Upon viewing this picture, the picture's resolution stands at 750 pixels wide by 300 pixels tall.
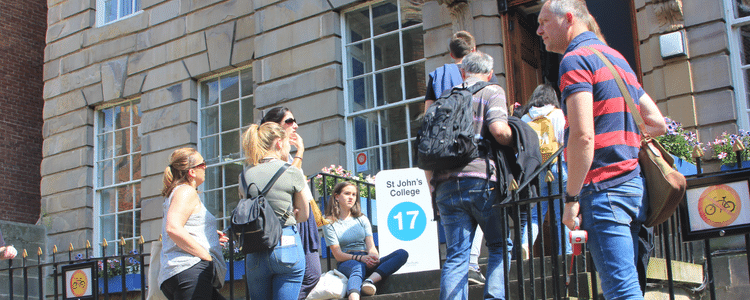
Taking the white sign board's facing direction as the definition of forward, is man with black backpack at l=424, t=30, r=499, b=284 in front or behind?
in front

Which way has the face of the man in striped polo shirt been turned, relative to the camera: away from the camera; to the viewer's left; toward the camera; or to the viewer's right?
to the viewer's left

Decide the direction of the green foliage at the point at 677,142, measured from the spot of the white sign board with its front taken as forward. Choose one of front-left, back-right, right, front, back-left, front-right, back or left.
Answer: left

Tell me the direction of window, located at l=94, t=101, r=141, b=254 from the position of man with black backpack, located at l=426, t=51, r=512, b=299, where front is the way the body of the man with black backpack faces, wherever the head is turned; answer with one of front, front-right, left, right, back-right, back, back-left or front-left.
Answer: left

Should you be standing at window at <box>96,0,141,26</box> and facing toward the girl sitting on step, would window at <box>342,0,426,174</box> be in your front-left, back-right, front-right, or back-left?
front-left

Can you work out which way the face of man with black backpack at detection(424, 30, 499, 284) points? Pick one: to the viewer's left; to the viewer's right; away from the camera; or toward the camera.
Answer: away from the camera

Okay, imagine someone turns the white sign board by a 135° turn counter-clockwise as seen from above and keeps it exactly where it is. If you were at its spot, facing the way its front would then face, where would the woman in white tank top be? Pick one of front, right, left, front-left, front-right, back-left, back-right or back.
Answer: back

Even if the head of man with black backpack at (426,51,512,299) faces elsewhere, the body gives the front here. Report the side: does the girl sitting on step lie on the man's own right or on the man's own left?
on the man's own left

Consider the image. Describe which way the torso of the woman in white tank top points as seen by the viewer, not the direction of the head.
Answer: to the viewer's right

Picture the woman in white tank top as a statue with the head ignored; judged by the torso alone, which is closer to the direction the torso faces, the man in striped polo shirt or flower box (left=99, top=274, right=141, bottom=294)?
the man in striped polo shirt

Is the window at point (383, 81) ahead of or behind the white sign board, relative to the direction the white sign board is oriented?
behind

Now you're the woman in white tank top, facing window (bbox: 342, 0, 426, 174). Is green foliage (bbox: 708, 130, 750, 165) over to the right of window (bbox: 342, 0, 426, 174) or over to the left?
right

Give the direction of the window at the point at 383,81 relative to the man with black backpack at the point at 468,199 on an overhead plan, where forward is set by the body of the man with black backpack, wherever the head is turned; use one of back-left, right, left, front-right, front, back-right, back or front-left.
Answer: front-left

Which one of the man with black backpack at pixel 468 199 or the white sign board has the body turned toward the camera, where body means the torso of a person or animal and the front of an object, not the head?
the white sign board

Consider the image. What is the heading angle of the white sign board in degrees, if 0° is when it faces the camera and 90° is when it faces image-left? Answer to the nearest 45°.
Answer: approximately 0°
